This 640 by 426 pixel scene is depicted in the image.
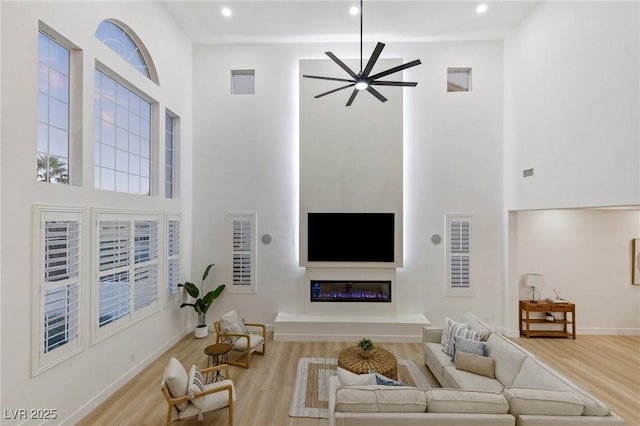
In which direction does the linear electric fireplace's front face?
toward the camera

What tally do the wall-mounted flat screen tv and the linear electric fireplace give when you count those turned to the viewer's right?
0

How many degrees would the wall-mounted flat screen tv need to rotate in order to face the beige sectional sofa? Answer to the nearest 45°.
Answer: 0° — it already faces it

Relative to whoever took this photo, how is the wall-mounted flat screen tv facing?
facing the viewer

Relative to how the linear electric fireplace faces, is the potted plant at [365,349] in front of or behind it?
in front

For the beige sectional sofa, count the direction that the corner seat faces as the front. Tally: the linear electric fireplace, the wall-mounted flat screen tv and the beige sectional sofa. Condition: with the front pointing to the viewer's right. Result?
0

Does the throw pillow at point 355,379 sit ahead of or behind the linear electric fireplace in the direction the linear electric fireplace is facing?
ahead

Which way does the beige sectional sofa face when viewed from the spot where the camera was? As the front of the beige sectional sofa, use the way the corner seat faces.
facing away from the viewer and to the left of the viewer

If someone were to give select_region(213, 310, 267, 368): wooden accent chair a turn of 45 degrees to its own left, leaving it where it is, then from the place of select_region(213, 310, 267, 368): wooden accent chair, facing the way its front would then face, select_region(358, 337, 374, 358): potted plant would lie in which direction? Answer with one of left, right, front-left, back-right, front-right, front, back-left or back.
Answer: front-right

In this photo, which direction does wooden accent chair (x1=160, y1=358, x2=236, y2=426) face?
to the viewer's right

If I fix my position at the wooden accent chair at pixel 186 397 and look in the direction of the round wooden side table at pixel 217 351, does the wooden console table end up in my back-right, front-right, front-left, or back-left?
front-right

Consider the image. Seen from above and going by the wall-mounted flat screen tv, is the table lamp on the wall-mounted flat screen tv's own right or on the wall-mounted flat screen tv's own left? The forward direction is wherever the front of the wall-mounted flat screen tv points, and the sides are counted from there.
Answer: on the wall-mounted flat screen tv's own left

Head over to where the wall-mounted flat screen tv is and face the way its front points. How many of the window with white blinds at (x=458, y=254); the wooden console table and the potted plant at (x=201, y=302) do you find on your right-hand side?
1

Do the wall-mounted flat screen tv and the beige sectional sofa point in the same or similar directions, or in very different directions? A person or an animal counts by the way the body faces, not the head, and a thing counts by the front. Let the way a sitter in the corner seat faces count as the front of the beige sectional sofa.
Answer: very different directions

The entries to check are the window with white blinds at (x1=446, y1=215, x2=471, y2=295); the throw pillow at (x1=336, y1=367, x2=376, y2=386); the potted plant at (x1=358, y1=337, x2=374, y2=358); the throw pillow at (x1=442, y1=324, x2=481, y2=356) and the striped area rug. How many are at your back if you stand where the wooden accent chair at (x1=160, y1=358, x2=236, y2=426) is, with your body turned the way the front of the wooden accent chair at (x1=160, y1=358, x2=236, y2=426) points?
0

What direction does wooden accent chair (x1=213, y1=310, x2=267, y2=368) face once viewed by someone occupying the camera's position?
facing the viewer and to the right of the viewer

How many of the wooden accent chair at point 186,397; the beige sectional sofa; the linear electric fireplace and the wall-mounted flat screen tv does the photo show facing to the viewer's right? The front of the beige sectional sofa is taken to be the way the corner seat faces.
1

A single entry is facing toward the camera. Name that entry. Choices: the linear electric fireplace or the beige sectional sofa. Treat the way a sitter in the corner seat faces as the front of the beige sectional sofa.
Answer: the linear electric fireplace
